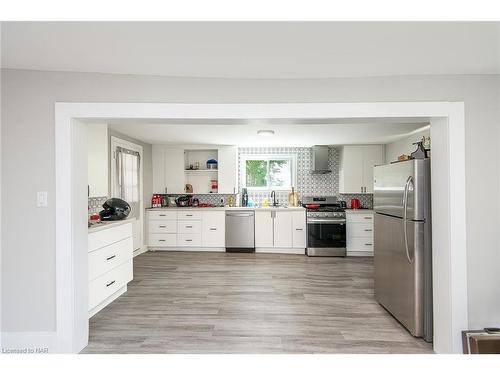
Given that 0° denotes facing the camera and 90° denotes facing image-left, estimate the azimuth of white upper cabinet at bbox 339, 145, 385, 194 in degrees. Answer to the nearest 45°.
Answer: approximately 0°

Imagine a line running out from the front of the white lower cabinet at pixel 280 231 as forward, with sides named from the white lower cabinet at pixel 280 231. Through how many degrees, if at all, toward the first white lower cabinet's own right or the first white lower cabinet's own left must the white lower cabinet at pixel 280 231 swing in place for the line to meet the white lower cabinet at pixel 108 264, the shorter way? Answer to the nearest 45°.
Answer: approximately 45° to the first white lower cabinet's own right

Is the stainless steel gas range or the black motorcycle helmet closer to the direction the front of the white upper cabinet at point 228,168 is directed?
the black motorcycle helmet

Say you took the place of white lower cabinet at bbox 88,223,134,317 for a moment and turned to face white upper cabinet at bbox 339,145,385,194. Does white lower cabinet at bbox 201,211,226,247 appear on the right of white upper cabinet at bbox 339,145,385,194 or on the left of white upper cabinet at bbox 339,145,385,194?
left

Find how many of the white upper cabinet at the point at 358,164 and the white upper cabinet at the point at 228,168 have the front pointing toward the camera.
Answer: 2

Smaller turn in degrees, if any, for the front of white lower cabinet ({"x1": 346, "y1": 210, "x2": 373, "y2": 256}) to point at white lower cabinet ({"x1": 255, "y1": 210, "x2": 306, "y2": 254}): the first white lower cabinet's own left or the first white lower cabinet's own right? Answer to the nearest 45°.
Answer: approximately 90° to the first white lower cabinet's own right

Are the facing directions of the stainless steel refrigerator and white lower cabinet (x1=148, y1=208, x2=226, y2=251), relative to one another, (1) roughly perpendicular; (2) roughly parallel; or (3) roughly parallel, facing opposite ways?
roughly perpendicular

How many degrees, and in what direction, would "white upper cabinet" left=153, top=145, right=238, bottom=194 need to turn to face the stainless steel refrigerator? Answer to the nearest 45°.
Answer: approximately 45° to its left

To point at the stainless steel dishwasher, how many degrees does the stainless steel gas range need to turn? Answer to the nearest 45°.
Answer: approximately 90° to its right
